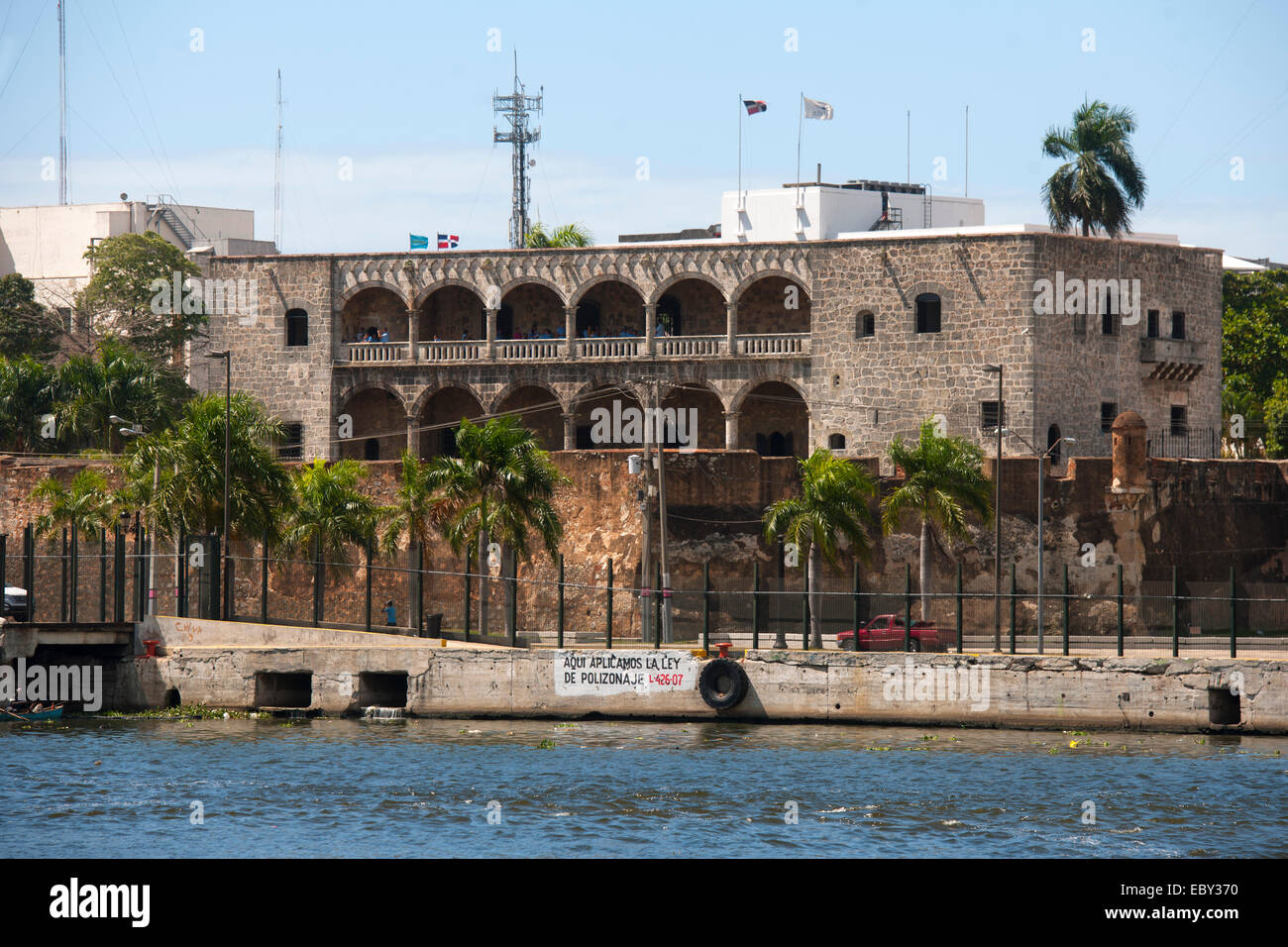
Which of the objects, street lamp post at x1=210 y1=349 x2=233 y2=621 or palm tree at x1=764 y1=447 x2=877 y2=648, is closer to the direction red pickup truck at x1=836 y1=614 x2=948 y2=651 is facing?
the street lamp post

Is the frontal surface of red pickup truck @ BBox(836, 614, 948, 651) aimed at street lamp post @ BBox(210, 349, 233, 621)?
yes

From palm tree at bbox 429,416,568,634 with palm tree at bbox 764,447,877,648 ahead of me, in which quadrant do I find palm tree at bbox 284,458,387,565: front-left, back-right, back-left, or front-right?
back-left

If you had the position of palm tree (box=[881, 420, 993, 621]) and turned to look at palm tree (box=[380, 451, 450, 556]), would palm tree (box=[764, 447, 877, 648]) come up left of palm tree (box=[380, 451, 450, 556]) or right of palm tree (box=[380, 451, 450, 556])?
left

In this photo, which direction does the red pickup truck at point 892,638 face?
to the viewer's left

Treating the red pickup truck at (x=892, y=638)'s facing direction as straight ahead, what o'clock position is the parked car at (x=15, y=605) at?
the parked car at (x=15, y=605) is roughly at 12 o'clock from the red pickup truck at (x=892, y=638).
